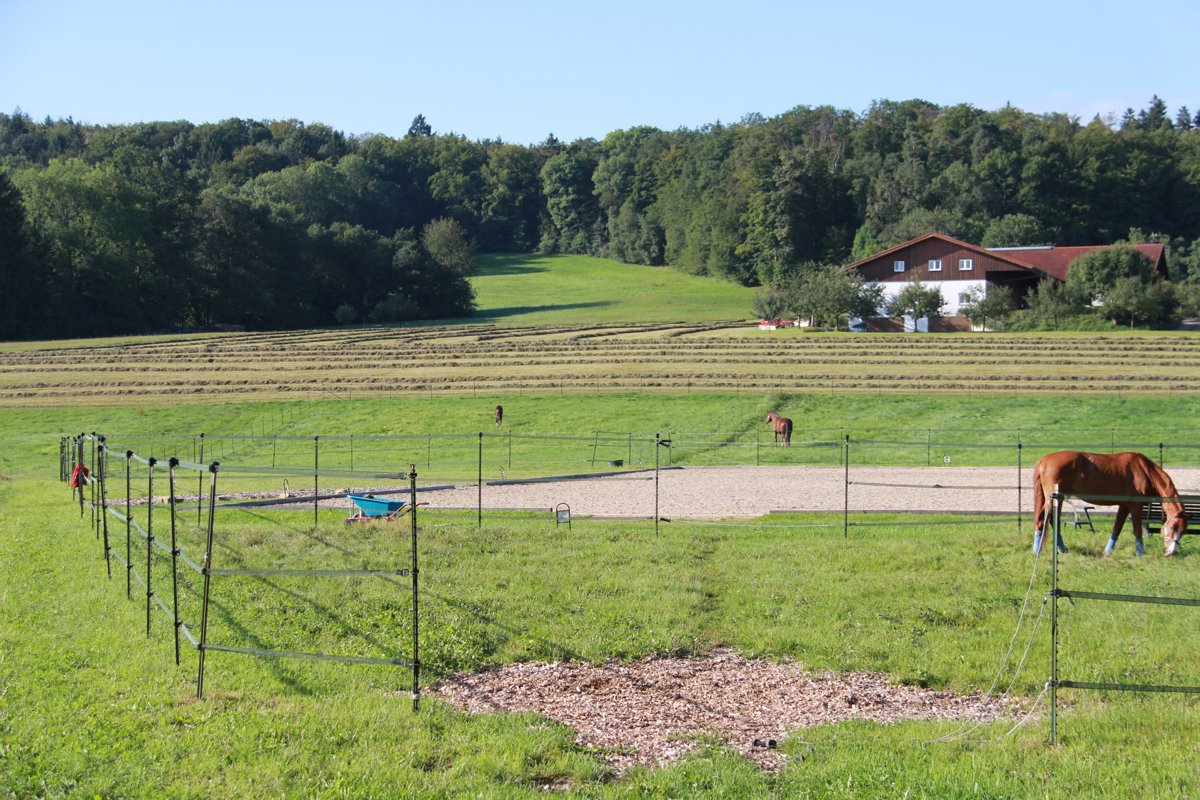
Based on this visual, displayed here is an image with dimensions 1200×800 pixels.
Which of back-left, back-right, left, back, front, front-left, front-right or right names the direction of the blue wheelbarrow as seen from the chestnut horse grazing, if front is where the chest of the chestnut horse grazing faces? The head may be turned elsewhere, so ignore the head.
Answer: back

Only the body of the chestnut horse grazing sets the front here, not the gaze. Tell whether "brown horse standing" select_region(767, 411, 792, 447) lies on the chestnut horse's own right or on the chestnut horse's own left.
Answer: on the chestnut horse's own left

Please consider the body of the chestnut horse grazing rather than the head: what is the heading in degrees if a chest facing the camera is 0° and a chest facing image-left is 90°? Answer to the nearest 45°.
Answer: approximately 270°
